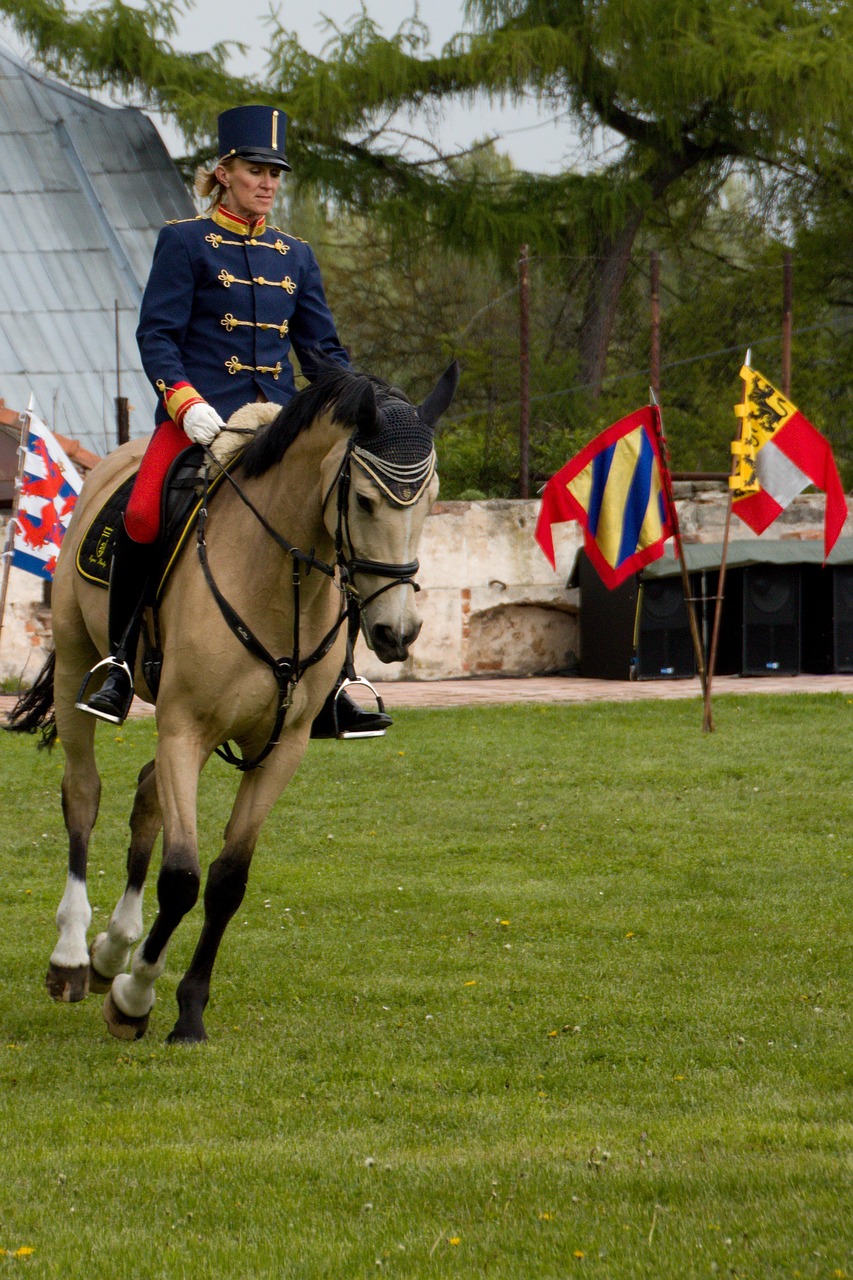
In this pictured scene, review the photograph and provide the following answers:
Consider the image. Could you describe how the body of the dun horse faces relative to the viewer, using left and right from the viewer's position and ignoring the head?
facing the viewer and to the right of the viewer

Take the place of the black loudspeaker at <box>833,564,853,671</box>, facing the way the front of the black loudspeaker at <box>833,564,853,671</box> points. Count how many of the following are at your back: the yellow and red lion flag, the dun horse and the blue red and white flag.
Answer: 0

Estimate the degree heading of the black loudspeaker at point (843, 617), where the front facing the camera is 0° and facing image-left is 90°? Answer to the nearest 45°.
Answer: approximately 0°

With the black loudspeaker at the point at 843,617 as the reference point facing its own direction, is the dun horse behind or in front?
in front

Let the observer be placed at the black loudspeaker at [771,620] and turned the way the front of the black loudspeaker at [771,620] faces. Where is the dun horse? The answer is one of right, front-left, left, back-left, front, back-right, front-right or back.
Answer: front

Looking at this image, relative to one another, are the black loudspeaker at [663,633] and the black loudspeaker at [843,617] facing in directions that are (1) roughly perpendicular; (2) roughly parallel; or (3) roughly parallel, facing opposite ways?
roughly parallel

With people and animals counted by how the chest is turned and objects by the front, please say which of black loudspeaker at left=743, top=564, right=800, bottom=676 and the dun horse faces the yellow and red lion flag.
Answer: the black loudspeaker

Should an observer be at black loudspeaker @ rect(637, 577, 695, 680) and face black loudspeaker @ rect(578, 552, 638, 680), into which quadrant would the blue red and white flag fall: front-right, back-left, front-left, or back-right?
front-left

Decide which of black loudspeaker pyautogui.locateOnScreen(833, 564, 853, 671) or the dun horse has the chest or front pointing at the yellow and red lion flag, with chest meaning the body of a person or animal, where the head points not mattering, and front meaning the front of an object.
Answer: the black loudspeaker

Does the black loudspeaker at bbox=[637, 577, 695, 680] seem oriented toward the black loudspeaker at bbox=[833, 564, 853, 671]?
no

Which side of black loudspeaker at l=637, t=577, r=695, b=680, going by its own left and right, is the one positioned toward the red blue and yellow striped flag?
front

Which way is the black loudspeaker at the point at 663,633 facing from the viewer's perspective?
toward the camera

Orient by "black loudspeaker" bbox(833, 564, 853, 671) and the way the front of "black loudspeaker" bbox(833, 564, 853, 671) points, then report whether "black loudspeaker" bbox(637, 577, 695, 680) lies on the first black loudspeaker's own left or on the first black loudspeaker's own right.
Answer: on the first black loudspeaker's own right

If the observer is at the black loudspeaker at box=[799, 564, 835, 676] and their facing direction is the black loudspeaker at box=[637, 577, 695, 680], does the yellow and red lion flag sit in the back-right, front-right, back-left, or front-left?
front-left

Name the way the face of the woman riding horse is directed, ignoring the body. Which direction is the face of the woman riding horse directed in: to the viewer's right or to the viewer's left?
to the viewer's right

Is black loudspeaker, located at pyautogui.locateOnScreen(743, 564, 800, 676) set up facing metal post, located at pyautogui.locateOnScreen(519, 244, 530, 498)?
no
